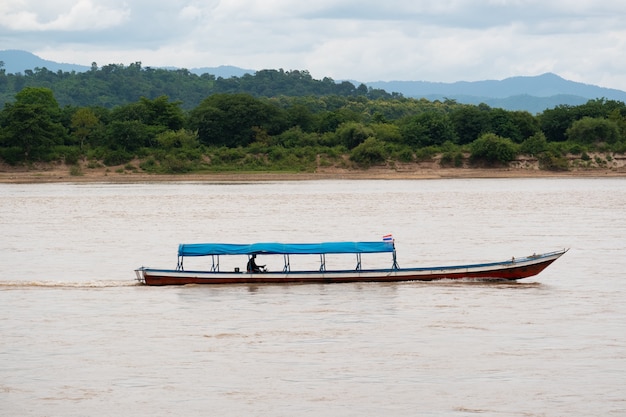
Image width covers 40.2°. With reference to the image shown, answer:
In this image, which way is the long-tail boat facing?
to the viewer's right
